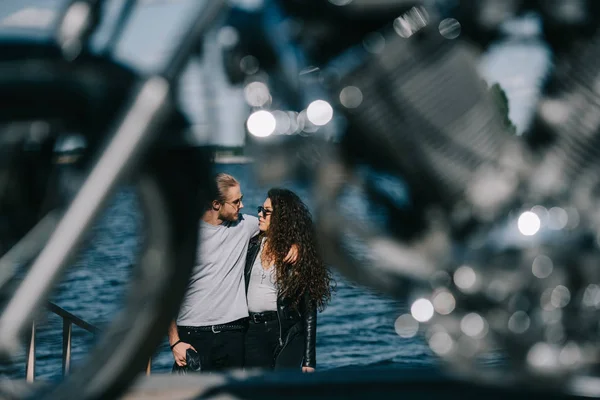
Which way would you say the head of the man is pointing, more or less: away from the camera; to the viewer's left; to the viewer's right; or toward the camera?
to the viewer's right

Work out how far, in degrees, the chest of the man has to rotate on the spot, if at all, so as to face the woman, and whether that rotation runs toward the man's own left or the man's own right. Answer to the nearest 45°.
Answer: approximately 90° to the man's own left

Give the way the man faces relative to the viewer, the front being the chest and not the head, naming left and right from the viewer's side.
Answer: facing the viewer

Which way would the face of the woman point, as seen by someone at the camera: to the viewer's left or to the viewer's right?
to the viewer's left

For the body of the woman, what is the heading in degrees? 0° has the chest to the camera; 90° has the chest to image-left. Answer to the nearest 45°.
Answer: approximately 45°

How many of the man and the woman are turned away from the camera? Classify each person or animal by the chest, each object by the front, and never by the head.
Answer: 0
